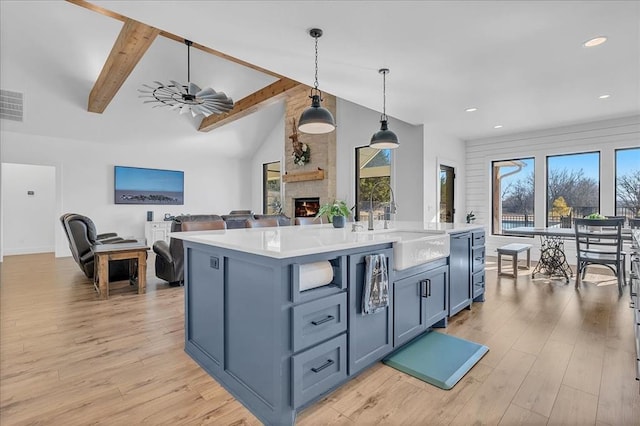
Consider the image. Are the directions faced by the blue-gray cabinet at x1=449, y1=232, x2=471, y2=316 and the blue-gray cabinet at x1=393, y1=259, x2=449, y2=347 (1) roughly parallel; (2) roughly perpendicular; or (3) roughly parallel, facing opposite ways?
roughly parallel

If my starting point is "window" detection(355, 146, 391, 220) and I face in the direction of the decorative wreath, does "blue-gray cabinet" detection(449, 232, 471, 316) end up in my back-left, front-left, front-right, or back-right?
back-left

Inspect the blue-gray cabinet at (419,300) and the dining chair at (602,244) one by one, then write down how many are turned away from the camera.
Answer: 1

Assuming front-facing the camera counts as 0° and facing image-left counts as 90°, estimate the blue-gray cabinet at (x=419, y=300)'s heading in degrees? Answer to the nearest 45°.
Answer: approximately 315°

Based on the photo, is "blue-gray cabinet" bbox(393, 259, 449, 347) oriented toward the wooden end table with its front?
no

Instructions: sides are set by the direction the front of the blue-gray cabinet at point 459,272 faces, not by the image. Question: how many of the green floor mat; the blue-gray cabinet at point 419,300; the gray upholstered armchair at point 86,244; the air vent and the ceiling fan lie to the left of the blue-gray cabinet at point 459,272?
0

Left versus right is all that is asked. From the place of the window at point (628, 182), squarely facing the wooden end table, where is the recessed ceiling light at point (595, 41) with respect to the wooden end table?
left

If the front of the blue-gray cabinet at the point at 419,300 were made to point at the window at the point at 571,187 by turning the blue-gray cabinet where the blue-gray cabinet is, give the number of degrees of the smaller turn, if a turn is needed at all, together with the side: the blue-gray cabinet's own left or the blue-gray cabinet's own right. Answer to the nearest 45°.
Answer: approximately 90° to the blue-gray cabinet's own left

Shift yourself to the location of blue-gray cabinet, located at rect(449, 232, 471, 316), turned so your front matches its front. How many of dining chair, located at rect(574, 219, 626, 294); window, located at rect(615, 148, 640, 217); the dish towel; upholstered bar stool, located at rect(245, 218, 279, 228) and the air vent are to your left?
2

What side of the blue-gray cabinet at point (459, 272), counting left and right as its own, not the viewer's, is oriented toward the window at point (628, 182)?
left

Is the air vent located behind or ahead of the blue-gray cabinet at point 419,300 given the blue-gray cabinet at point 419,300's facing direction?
behind

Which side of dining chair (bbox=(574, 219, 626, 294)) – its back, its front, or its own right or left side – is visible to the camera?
back

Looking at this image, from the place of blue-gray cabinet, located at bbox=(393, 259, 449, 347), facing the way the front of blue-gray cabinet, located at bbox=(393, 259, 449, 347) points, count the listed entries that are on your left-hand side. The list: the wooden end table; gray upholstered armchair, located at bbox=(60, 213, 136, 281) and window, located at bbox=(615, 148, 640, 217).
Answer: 1

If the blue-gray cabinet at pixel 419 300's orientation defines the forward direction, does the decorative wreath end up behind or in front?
behind

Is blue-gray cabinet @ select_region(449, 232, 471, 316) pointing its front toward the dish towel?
no

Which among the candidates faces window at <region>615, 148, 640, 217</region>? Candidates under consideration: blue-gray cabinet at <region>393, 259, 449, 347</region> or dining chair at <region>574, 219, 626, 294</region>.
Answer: the dining chair

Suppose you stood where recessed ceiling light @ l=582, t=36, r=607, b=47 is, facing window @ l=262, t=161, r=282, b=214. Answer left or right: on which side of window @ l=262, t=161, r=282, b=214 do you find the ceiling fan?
left

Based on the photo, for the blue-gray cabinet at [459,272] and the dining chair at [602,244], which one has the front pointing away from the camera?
the dining chair
